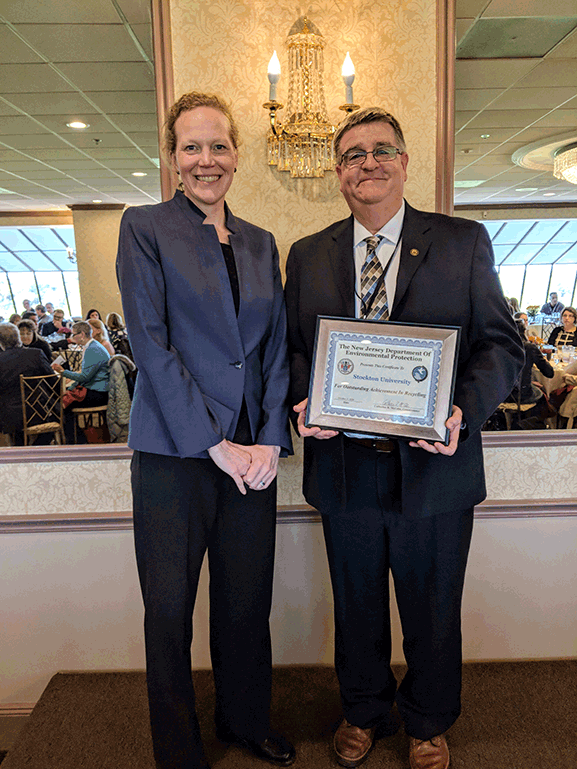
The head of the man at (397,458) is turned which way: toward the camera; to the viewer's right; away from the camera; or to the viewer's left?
toward the camera

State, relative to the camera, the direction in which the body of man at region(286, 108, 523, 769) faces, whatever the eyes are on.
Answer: toward the camera

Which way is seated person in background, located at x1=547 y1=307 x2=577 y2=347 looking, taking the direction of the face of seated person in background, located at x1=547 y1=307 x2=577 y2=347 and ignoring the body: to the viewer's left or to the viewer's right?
to the viewer's left

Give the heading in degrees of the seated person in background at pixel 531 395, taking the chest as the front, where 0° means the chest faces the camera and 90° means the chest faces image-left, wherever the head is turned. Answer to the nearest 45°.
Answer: approximately 270°

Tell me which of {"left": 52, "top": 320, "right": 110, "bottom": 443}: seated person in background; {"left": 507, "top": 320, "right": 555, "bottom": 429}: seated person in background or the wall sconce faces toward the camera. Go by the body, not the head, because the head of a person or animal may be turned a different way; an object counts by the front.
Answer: the wall sconce

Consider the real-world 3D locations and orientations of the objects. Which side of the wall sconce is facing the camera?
front

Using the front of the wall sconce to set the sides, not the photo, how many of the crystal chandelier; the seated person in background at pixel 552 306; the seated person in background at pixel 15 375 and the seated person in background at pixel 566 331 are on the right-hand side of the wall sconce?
1

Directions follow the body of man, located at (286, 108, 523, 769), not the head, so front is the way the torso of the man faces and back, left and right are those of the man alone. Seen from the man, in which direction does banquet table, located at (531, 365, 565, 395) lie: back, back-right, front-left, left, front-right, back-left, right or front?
back-left
